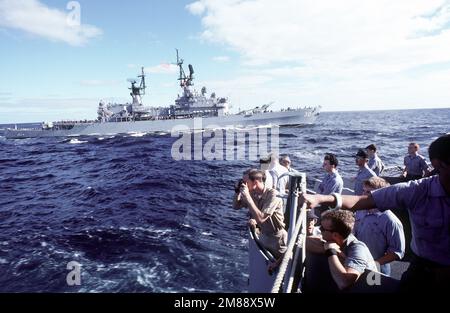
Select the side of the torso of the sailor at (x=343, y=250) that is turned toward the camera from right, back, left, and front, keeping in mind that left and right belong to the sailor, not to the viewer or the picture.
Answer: left

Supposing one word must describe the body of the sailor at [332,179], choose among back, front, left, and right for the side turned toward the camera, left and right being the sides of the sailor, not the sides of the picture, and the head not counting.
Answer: left

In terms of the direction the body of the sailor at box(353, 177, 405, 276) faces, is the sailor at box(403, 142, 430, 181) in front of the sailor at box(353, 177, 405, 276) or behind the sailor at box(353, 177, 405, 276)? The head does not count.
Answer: behind

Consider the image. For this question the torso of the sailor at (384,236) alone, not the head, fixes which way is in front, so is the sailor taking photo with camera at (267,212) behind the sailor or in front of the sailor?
in front

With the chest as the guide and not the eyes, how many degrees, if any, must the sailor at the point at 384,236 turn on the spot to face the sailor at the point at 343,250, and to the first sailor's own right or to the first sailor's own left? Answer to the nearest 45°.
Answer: approximately 45° to the first sailor's own left

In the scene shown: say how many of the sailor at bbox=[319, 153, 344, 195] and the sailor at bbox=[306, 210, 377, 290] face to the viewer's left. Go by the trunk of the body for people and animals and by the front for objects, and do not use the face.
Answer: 2

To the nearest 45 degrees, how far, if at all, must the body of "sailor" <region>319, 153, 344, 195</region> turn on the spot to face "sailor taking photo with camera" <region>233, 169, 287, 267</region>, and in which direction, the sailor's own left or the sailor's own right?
approximately 90° to the sailor's own left

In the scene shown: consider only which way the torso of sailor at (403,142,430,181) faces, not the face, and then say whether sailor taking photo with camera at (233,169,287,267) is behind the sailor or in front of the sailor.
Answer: in front

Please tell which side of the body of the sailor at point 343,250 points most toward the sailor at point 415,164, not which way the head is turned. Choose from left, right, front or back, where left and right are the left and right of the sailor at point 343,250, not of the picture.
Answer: right

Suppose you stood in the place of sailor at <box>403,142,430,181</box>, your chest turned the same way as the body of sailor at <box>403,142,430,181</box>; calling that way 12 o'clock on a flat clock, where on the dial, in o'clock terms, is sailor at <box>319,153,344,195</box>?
sailor at <box>319,153,344,195</box> is roughly at 11 o'clock from sailor at <box>403,142,430,181</box>.

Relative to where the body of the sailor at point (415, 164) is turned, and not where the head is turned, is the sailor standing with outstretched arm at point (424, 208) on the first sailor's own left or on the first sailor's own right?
on the first sailor's own left

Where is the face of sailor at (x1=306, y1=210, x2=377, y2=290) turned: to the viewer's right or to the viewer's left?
to the viewer's left

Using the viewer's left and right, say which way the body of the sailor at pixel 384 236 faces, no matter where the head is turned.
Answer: facing the viewer and to the left of the viewer
